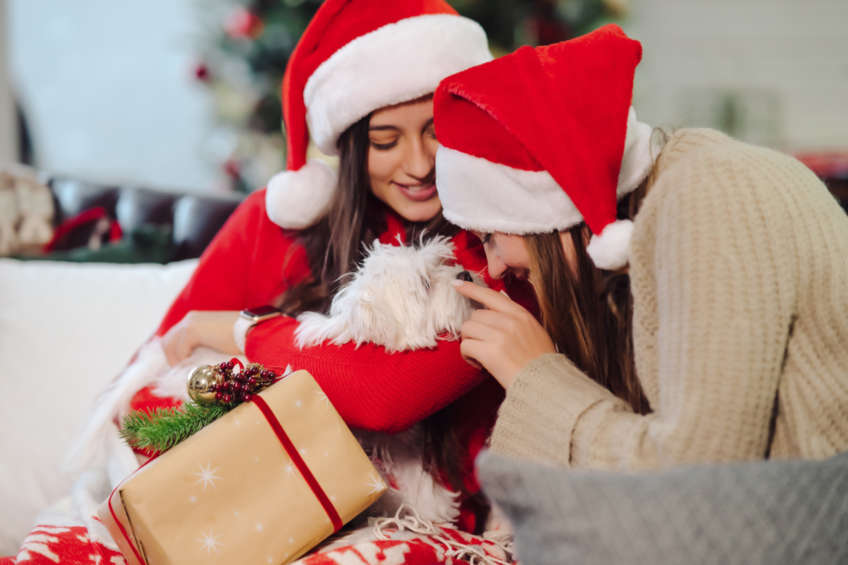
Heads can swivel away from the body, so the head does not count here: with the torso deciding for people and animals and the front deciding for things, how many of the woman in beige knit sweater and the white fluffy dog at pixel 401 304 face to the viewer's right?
1

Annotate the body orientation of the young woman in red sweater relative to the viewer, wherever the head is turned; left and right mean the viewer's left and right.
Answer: facing the viewer and to the right of the viewer

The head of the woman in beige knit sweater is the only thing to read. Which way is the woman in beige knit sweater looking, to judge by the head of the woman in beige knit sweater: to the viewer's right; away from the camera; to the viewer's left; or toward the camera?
to the viewer's left

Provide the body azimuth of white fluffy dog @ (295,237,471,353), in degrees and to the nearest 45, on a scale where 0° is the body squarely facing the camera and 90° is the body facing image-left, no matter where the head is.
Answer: approximately 270°

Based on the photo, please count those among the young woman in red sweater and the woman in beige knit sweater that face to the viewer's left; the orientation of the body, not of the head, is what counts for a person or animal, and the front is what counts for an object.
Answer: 1

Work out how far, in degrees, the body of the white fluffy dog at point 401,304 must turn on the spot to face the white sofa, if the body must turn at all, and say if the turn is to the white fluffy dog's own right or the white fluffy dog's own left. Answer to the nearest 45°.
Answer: approximately 135° to the white fluffy dog's own left

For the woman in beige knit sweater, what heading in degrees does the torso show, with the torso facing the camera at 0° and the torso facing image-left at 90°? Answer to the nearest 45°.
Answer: approximately 90°

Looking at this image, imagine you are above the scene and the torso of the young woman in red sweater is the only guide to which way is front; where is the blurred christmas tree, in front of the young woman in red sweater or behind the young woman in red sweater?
behind
